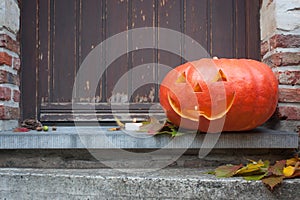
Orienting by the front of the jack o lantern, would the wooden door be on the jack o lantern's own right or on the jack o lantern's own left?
on the jack o lantern's own right

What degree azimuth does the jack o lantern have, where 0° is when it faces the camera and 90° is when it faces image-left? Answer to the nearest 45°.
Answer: approximately 45°
